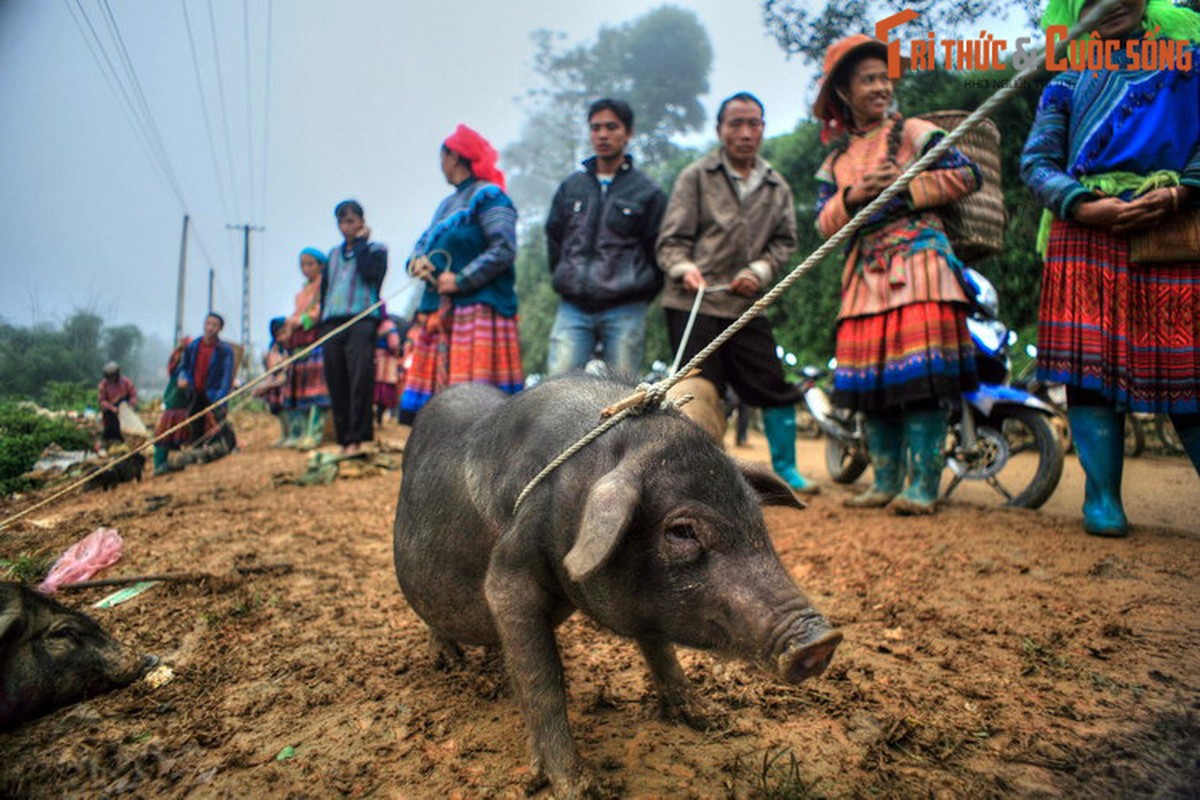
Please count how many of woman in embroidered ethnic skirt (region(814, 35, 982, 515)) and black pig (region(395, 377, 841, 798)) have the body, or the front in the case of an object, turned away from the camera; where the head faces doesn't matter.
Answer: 0

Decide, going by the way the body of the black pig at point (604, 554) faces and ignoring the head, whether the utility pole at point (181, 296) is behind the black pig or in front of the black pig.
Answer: behind

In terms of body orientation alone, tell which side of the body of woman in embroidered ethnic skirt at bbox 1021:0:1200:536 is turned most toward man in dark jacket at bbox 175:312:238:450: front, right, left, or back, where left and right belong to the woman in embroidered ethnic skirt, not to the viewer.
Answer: right

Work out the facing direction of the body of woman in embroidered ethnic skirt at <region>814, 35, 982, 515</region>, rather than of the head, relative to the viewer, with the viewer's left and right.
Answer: facing the viewer and to the left of the viewer

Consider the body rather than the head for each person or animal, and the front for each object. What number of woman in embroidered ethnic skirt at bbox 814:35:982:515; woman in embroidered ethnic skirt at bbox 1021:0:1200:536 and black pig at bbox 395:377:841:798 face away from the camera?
0

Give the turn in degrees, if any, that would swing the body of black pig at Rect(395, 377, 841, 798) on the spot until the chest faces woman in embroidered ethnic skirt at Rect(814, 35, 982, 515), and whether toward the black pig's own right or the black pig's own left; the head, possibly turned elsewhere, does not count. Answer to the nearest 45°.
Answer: approximately 90° to the black pig's own left

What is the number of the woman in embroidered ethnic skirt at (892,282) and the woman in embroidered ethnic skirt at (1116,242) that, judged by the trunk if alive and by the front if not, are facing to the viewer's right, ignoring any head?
0

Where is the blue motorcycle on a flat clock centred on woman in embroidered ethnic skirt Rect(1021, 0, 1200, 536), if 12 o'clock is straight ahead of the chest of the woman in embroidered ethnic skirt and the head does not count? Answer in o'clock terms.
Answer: The blue motorcycle is roughly at 5 o'clock from the woman in embroidered ethnic skirt.

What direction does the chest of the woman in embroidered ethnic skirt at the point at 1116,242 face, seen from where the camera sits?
toward the camera

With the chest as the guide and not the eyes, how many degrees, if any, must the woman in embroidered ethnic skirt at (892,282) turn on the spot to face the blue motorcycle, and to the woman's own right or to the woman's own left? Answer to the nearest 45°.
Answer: approximately 180°

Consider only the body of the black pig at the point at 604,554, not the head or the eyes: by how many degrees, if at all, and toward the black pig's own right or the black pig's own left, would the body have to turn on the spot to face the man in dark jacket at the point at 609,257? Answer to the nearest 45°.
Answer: approximately 135° to the black pig's own left

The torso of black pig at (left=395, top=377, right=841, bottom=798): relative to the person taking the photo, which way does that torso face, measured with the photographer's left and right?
facing the viewer and to the right of the viewer

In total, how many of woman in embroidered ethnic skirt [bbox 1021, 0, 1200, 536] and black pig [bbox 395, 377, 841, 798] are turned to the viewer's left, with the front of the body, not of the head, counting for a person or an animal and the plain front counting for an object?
0
